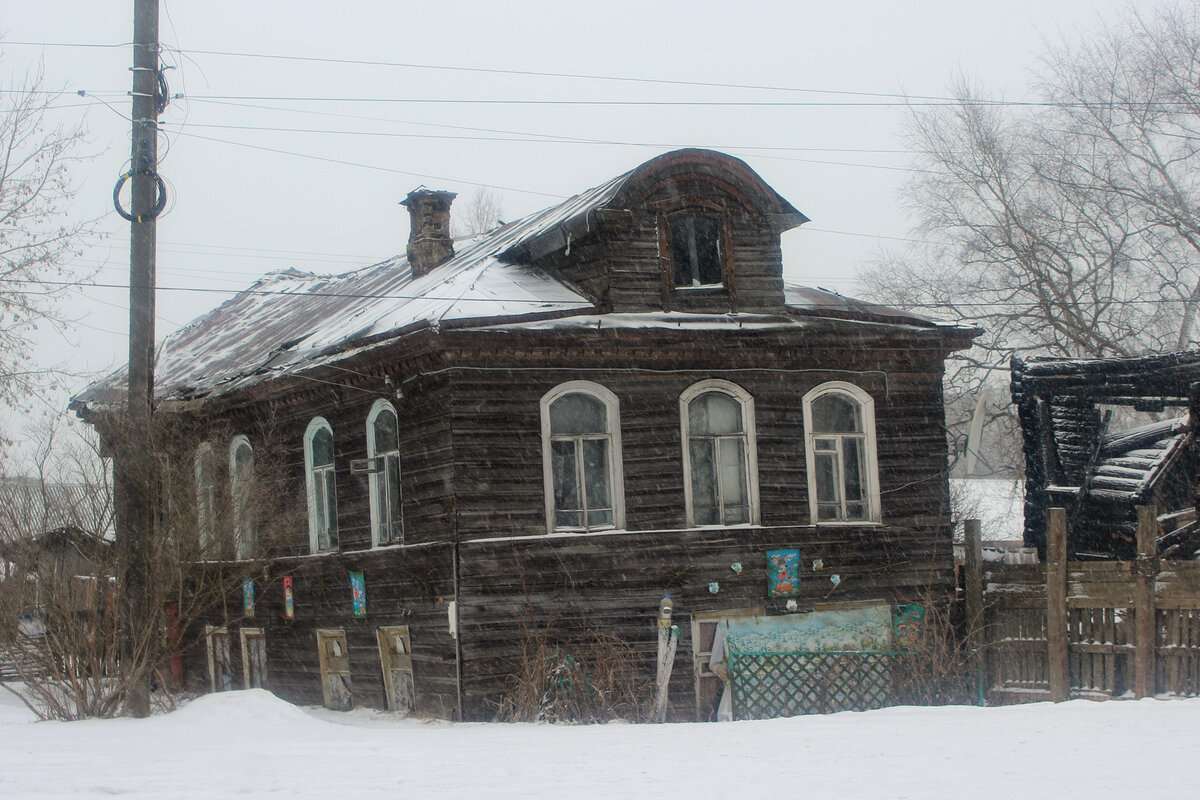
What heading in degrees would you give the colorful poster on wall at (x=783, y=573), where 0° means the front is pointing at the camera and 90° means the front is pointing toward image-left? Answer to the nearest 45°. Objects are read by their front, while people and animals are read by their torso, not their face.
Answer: approximately 0°

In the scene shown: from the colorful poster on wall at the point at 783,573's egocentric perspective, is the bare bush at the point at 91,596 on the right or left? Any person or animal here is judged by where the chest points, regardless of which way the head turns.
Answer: on its right

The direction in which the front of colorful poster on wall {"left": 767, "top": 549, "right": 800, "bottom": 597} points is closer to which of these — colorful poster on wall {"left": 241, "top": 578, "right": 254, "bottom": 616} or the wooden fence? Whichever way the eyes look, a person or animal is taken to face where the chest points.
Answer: the wooden fence

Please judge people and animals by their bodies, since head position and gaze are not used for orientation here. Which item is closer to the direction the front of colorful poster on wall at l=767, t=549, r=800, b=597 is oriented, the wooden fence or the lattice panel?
the lattice panel

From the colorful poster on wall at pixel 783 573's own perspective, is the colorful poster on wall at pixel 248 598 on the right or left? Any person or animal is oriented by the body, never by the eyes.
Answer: on its right

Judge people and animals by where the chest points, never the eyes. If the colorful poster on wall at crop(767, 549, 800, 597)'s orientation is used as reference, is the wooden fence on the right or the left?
on its left

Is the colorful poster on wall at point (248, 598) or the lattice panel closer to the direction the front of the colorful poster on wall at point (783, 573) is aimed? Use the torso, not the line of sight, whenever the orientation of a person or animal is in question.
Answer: the lattice panel

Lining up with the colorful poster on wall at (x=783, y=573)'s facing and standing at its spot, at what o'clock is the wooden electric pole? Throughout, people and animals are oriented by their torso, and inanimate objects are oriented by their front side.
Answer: The wooden electric pole is roughly at 2 o'clock from the colorful poster on wall.

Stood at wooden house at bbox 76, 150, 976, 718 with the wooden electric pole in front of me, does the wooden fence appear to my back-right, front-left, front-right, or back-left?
back-left
